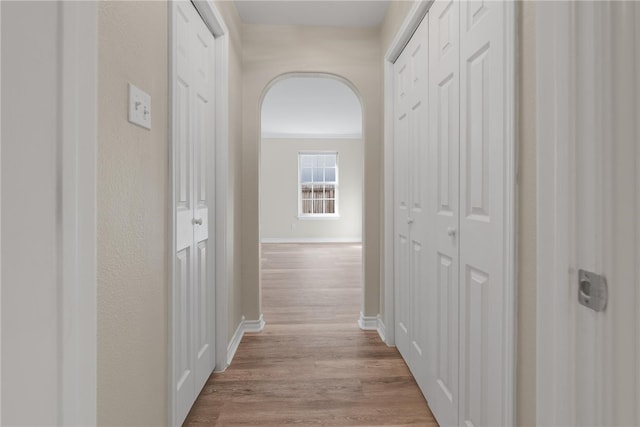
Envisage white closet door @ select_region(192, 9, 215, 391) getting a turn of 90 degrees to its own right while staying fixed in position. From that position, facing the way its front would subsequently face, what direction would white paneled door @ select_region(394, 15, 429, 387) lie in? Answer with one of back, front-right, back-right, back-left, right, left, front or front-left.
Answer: left

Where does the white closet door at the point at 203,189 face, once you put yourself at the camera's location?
facing to the right of the viewer

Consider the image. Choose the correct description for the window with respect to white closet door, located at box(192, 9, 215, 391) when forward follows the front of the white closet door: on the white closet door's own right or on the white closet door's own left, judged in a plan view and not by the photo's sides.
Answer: on the white closet door's own left

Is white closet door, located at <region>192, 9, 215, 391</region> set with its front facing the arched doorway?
no

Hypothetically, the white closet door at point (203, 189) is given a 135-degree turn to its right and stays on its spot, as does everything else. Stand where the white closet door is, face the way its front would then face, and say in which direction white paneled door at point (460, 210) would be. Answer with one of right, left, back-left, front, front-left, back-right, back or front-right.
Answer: left
